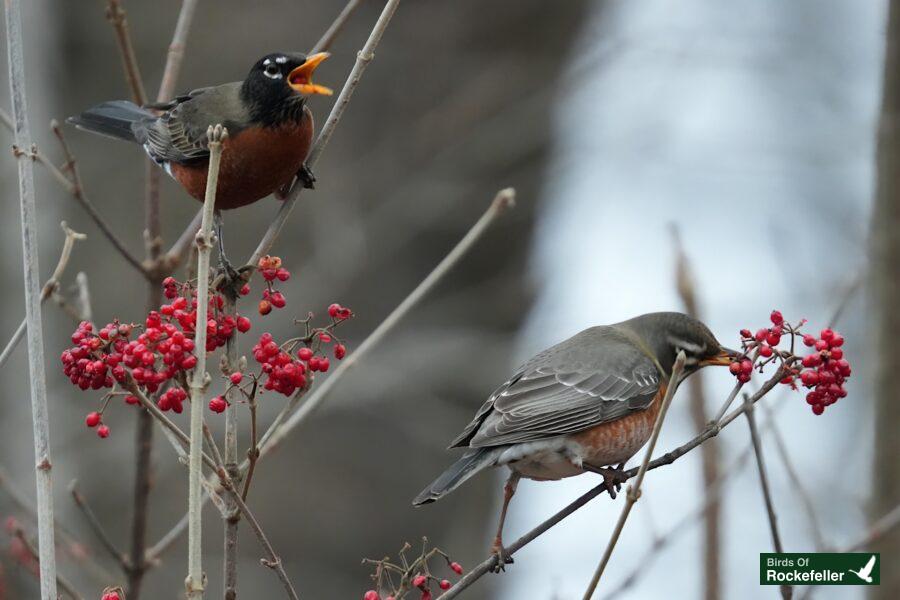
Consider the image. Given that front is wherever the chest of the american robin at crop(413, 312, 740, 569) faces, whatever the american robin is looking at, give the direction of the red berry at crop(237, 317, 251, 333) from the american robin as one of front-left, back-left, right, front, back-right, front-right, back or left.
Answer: back-right

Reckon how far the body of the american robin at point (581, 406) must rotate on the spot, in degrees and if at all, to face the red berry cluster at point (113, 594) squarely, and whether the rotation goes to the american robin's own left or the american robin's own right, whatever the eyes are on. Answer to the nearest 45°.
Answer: approximately 135° to the american robin's own right

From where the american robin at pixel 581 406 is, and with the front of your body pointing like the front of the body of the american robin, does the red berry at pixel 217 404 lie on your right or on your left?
on your left

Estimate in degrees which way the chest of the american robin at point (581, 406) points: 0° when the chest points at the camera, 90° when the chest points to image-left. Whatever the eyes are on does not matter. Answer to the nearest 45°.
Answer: approximately 270°

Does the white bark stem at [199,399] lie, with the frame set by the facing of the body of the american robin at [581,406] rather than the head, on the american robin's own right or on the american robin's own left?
on the american robin's own right
